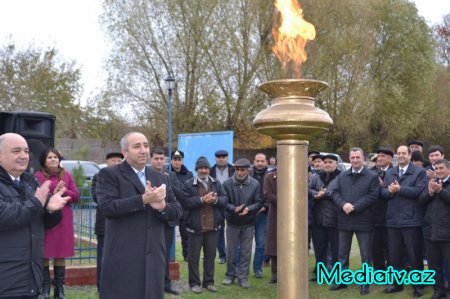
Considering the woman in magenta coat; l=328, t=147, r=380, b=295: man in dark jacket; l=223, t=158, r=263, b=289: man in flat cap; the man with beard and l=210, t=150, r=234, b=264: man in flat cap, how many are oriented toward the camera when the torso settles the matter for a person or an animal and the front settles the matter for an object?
5

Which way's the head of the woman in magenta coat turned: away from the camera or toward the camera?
toward the camera

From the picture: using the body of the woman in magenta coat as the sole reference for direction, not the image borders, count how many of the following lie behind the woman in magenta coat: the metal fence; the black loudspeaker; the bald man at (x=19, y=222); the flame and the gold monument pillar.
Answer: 2

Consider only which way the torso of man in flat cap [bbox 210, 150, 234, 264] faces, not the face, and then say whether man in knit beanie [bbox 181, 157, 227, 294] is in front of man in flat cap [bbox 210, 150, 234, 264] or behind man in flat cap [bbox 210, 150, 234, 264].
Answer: in front

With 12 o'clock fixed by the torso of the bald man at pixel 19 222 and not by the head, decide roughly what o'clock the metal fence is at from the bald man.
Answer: The metal fence is roughly at 8 o'clock from the bald man.

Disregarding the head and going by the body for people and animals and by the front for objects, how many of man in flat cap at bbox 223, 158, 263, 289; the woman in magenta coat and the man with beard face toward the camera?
3

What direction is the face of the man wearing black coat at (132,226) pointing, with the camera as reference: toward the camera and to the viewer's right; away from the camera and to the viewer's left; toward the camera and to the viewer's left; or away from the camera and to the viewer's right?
toward the camera and to the viewer's right

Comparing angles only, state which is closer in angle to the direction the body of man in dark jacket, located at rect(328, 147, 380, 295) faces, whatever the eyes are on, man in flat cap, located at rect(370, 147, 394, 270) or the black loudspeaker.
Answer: the black loudspeaker

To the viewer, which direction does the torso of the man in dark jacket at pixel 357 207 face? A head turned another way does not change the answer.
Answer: toward the camera

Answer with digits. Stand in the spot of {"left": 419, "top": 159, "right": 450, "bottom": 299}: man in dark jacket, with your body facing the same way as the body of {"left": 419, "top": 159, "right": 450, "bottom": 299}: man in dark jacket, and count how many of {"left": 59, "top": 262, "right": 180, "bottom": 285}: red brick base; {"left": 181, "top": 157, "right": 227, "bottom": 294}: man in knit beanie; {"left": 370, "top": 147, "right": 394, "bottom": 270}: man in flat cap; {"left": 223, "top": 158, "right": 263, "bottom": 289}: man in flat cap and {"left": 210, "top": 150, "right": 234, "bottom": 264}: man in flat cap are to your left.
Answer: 0

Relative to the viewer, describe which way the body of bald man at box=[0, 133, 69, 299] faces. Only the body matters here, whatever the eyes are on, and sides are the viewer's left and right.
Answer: facing the viewer and to the right of the viewer

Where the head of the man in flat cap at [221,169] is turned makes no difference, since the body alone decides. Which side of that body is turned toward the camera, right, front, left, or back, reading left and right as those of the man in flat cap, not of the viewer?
front

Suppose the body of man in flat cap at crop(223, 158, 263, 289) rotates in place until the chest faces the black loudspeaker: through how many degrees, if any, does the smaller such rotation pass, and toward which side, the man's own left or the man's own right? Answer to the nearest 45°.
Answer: approximately 90° to the man's own right

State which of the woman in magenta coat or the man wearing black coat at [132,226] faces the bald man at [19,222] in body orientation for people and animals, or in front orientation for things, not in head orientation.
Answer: the woman in magenta coat

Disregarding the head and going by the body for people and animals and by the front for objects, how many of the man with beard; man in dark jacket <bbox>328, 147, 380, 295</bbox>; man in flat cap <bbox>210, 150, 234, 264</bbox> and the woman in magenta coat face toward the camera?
4

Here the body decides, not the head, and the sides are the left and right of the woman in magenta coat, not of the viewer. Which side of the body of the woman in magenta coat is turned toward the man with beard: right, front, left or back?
left

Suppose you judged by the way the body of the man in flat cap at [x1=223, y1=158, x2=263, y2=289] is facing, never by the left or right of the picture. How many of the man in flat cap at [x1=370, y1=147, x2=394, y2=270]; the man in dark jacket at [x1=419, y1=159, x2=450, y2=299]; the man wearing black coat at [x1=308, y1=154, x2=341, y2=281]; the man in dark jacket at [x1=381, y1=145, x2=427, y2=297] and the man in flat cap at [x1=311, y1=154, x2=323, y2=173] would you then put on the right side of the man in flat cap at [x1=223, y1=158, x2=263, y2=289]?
0

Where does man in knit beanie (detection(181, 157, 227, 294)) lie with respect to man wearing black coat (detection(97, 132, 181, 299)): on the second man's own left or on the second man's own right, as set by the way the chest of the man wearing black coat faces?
on the second man's own left

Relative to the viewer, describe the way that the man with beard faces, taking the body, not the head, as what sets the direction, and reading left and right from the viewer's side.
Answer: facing the viewer

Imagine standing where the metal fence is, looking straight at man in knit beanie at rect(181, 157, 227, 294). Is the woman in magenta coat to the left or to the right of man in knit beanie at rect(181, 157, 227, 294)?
right
